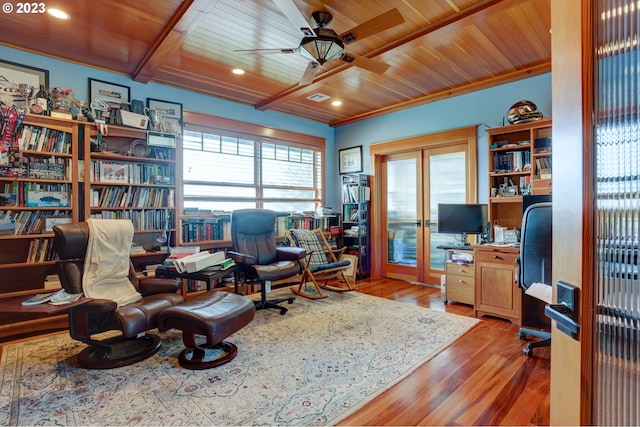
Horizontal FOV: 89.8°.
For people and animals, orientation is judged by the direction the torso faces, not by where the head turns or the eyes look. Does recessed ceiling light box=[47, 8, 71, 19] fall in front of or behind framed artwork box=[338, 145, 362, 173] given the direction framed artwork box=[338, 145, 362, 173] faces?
in front

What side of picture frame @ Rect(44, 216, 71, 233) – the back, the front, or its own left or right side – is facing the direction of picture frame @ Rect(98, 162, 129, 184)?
left

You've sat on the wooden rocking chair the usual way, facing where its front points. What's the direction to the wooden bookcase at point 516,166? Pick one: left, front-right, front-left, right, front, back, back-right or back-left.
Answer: front-left

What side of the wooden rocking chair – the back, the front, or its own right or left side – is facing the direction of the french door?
left

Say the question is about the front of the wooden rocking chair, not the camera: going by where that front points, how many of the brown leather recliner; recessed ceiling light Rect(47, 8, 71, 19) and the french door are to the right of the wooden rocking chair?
2

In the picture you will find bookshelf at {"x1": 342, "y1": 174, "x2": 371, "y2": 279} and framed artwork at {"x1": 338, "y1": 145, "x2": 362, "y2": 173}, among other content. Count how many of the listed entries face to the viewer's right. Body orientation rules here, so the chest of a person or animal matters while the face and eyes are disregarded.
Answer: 0

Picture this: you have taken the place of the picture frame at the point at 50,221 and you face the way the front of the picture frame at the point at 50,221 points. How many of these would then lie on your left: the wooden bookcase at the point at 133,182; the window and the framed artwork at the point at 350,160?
3

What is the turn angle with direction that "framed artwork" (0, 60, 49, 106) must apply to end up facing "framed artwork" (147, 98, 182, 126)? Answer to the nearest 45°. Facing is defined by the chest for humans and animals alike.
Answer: approximately 45° to its left

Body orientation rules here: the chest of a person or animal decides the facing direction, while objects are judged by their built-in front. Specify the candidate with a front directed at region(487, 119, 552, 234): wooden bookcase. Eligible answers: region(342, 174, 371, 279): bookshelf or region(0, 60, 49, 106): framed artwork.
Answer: the framed artwork

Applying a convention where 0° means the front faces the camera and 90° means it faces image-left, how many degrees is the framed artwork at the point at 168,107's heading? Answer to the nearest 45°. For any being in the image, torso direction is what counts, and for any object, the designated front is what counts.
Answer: approximately 315°

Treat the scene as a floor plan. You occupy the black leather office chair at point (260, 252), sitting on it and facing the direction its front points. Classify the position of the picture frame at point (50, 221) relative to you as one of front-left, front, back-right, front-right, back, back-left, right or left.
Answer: back-right

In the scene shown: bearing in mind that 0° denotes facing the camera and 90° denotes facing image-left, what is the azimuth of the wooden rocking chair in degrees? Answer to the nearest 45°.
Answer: approximately 315°
